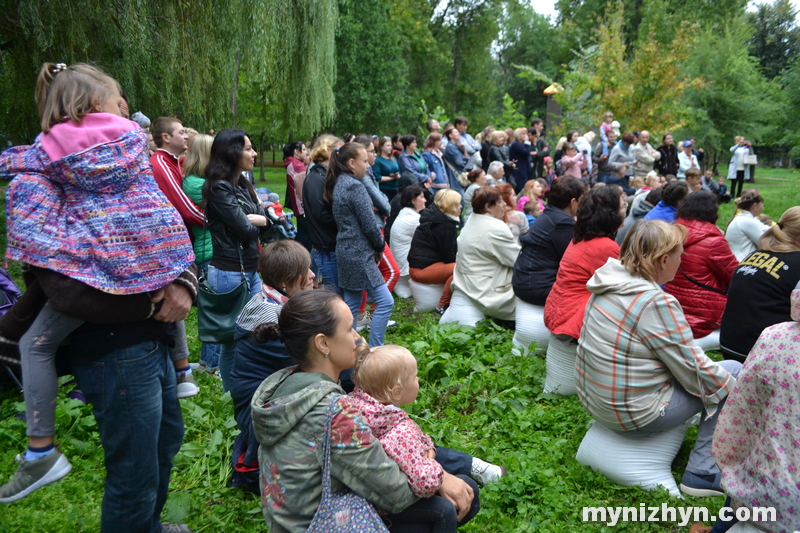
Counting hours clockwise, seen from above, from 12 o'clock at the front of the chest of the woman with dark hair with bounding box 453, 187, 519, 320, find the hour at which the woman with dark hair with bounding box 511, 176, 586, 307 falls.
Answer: the woman with dark hair with bounding box 511, 176, 586, 307 is roughly at 3 o'clock from the woman with dark hair with bounding box 453, 187, 519, 320.

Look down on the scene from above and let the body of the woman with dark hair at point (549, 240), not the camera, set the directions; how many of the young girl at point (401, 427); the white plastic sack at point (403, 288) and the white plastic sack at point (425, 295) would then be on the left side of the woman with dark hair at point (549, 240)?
2

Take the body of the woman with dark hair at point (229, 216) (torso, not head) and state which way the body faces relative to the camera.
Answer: to the viewer's right

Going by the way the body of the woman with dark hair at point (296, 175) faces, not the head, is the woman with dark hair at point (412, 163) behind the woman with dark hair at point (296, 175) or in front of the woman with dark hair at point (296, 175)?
in front

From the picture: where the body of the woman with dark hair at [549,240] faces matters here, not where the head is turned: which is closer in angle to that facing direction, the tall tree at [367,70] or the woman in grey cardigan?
the tall tree

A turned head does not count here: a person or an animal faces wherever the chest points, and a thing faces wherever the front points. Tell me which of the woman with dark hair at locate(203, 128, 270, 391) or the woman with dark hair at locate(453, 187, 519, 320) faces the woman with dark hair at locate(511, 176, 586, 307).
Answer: the woman with dark hair at locate(203, 128, 270, 391)

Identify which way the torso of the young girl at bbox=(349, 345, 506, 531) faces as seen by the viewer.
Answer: to the viewer's right

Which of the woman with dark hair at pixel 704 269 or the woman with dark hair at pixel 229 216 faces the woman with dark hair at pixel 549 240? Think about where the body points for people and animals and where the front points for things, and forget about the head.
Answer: the woman with dark hair at pixel 229 216

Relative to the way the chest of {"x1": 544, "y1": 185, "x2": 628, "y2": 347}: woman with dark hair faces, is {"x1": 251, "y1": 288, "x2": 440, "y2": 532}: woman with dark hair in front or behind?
behind
